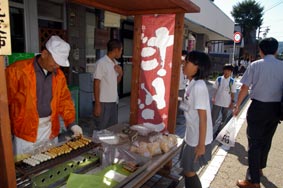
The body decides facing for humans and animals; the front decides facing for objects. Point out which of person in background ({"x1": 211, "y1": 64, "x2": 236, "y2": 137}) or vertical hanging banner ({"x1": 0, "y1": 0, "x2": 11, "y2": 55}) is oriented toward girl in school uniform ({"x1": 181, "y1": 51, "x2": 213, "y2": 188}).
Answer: the person in background

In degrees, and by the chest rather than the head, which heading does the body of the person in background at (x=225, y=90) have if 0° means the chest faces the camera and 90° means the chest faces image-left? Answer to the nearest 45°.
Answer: approximately 0°

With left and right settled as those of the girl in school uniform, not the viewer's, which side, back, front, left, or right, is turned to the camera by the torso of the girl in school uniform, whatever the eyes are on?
left

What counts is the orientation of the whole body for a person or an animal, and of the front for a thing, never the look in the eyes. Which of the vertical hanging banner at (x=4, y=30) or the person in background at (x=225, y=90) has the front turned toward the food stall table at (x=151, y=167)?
the person in background

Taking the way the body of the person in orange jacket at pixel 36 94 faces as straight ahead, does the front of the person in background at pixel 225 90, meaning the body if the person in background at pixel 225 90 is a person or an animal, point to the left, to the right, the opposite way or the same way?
to the right

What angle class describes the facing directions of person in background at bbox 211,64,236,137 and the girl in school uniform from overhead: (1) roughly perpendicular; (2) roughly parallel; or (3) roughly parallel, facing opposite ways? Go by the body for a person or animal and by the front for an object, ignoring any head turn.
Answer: roughly perpendicular

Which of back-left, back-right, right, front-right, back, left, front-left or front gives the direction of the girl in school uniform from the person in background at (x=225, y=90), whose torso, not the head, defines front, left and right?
front

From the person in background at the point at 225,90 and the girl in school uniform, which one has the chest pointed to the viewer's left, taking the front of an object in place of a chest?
the girl in school uniform

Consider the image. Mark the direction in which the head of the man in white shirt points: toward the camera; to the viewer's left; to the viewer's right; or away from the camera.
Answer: to the viewer's right

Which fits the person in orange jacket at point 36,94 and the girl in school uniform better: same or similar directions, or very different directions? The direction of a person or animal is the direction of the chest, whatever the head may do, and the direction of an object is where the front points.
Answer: very different directions

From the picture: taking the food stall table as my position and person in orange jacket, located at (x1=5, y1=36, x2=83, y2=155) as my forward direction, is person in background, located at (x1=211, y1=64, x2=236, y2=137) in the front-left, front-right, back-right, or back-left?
back-right

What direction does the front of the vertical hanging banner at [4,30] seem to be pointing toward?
toward the camera
